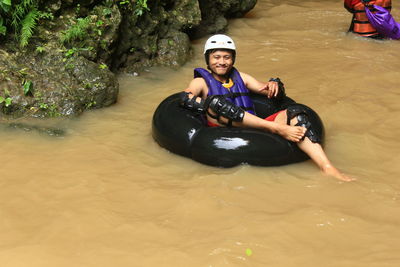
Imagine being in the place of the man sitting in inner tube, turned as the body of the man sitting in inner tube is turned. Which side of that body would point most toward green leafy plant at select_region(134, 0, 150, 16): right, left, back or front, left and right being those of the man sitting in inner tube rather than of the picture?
back

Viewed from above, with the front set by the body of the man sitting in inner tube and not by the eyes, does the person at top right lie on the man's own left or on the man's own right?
on the man's own left

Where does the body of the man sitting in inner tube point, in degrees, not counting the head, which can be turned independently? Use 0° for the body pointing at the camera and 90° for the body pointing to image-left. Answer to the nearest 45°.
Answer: approximately 315°

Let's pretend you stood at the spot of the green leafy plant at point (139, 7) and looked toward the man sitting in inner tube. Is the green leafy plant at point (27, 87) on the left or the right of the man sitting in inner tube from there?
right

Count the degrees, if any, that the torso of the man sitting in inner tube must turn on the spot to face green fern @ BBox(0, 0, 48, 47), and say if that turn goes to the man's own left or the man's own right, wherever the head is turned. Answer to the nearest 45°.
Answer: approximately 135° to the man's own right

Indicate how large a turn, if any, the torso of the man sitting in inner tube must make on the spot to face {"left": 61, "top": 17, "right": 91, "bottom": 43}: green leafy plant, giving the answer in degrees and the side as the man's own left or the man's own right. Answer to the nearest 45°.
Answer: approximately 180°

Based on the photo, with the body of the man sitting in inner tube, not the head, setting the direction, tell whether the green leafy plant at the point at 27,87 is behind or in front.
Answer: behind
